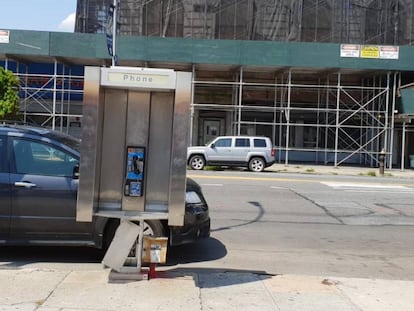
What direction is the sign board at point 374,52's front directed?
toward the camera

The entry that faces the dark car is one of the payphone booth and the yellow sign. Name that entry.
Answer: the yellow sign

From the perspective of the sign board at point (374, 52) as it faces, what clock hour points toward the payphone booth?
The payphone booth is roughly at 12 o'clock from the sign board.

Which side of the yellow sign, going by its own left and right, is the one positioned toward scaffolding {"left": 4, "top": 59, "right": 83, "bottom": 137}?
right

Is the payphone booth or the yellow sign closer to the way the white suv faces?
the payphone booth

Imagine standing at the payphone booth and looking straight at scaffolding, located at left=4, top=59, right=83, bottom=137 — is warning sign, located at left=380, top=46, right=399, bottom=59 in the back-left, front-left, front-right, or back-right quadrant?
front-right

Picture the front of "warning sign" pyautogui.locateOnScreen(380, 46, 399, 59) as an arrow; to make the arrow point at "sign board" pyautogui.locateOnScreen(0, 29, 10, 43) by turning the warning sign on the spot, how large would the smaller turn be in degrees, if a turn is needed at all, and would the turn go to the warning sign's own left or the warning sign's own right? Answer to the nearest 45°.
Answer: approximately 90° to the warning sign's own right

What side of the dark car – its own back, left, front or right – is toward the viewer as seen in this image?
right

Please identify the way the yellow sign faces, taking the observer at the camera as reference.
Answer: facing the viewer

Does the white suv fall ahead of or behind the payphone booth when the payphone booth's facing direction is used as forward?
behind

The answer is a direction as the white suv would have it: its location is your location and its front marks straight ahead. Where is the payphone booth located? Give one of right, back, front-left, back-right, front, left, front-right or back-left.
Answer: left

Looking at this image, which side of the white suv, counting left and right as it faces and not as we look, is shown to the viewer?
left

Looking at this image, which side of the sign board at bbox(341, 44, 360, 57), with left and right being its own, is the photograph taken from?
front

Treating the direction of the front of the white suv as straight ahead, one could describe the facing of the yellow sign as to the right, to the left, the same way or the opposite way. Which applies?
to the left

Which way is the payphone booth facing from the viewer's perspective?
toward the camera

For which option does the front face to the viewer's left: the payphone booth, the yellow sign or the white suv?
the white suv

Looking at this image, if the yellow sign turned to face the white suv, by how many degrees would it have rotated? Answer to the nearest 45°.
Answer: approximately 45° to its right

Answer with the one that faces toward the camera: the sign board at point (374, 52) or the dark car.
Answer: the sign board

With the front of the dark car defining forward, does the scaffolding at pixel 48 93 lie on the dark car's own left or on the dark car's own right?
on the dark car's own left
